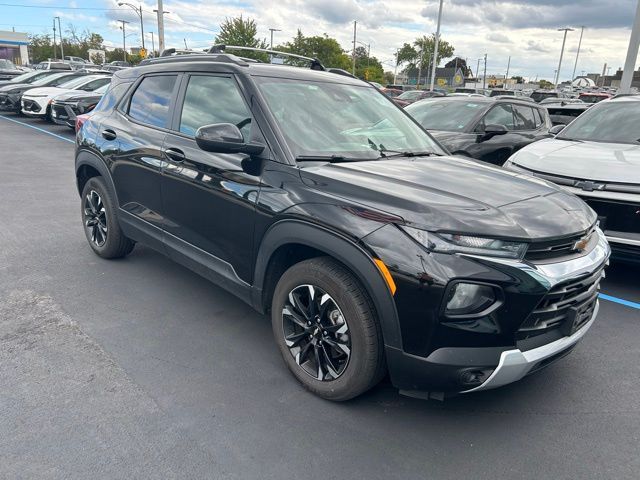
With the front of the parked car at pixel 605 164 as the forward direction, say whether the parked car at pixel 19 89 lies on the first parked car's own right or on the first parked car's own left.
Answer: on the first parked car's own right

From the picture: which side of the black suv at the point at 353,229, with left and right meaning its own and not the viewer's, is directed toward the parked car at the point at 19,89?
back

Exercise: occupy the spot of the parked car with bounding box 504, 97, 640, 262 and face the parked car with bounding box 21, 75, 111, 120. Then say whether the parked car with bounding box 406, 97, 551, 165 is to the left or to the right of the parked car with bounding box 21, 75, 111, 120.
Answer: right

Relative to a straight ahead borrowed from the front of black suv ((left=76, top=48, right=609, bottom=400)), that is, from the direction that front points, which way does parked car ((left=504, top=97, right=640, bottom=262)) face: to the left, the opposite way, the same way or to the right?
to the right

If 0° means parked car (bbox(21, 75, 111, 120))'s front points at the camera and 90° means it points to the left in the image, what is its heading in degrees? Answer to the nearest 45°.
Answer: approximately 45°

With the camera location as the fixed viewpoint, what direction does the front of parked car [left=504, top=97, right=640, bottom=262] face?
facing the viewer and to the left of the viewer

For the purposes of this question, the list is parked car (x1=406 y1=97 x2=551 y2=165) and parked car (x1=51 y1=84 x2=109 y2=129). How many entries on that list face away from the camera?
0

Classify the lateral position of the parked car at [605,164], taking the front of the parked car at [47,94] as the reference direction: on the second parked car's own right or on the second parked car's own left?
on the second parked car's own left

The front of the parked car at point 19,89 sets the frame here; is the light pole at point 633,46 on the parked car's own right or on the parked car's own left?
on the parked car's own left

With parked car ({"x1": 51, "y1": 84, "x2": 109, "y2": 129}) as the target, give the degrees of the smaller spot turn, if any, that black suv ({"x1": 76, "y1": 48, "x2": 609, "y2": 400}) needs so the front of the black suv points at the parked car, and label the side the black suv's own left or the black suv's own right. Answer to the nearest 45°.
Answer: approximately 180°

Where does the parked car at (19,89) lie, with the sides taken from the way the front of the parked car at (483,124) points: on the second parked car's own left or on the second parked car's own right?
on the second parked car's own right
